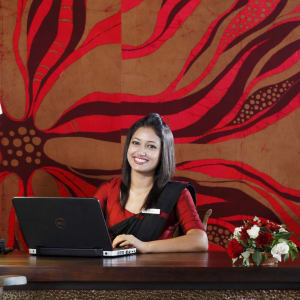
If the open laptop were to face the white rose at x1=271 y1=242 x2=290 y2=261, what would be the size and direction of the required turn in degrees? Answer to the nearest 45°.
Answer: approximately 90° to its right

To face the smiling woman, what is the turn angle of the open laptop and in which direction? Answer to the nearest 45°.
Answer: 0° — it already faces them

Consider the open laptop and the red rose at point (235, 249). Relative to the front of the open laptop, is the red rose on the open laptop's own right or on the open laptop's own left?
on the open laptop's own right

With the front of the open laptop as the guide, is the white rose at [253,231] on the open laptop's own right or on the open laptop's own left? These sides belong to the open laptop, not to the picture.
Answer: on the open laptop's own right

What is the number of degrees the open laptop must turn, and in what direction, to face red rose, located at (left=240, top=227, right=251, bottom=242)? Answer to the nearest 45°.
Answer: approximately 90° to its right

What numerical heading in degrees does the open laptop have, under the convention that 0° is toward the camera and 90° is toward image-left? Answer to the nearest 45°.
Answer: approximately 225°

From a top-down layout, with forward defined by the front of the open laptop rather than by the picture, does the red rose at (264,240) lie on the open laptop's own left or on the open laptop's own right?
on the open laptop's own right
